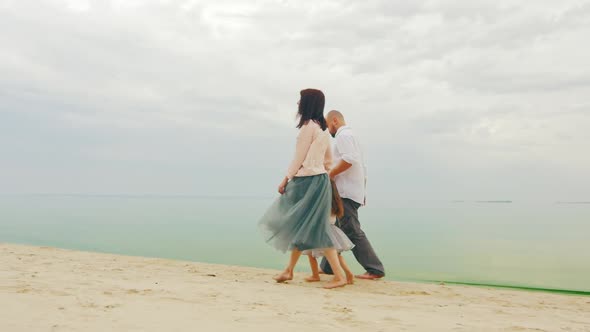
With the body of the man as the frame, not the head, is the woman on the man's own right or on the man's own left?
on the man's own left

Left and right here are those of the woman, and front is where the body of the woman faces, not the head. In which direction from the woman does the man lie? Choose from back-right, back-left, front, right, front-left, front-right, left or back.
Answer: right

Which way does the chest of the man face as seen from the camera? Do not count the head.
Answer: to the viewer's left

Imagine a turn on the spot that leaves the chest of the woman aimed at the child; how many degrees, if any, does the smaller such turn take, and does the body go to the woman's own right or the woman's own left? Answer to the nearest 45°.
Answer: approximately 90° to the woman's own right

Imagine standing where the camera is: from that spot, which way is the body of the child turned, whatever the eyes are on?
to the viewer's left
